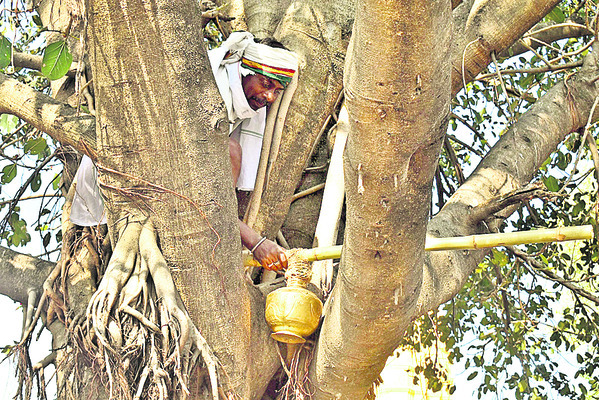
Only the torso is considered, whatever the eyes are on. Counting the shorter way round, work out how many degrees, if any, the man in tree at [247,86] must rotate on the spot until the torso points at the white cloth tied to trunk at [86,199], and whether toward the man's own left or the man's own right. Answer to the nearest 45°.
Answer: approximately 135° to the man's own right

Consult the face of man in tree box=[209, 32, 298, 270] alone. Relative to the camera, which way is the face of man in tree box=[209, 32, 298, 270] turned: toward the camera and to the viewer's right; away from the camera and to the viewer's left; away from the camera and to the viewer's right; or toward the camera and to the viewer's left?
toward the camera and to the viewer's right

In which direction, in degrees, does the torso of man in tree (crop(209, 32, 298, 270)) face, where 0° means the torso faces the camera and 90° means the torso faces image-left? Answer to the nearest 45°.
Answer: approximately 315°

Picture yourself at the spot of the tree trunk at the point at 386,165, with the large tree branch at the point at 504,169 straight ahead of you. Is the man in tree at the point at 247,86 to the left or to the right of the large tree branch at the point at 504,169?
left

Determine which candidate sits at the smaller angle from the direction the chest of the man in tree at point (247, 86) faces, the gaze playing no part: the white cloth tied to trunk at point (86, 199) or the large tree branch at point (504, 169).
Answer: the large tree branch

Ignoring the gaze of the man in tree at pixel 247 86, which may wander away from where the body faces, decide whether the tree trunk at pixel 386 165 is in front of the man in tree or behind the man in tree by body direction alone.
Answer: in front
